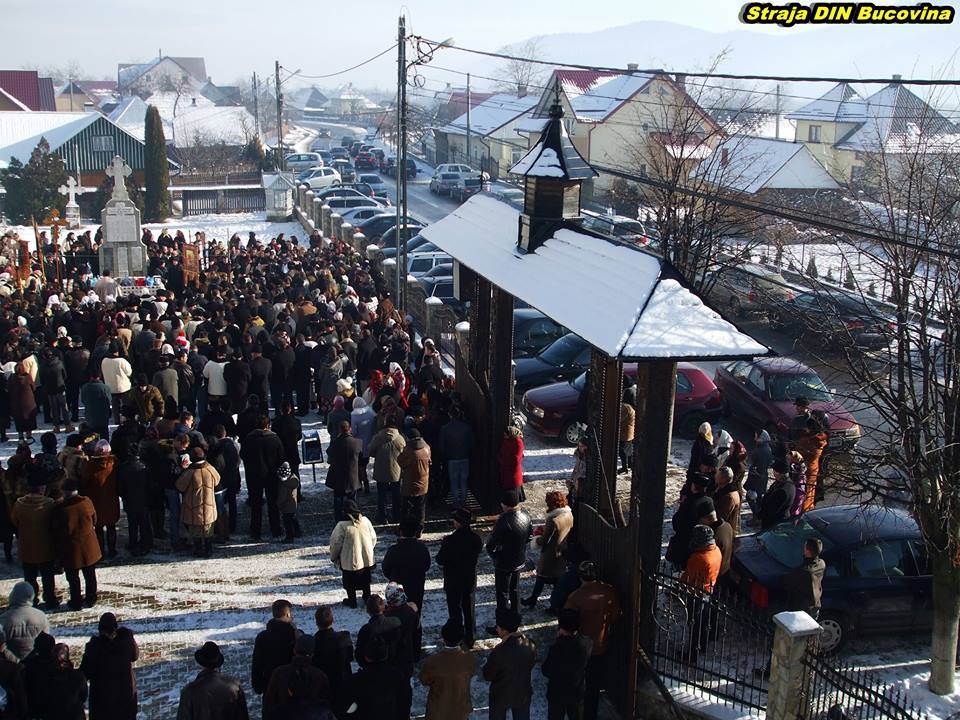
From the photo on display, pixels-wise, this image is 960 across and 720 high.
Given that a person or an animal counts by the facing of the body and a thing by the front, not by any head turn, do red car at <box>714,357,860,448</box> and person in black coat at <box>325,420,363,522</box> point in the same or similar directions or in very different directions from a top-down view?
very different directions

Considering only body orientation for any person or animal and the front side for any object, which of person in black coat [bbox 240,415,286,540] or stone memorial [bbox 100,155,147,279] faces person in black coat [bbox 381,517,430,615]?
the stone memorial

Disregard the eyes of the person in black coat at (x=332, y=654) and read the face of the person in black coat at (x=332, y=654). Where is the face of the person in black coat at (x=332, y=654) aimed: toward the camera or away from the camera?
away from the camera

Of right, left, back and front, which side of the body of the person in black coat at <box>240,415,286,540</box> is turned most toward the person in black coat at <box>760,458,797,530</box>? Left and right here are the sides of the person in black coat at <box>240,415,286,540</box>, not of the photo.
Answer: right

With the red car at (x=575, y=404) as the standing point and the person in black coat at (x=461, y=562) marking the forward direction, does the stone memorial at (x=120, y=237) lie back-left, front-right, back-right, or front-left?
back-right

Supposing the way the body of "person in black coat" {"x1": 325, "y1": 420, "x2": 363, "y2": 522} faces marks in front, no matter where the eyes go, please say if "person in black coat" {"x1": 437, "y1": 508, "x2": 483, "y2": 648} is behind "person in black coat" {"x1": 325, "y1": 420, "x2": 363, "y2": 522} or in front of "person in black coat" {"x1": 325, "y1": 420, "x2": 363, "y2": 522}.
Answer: behind

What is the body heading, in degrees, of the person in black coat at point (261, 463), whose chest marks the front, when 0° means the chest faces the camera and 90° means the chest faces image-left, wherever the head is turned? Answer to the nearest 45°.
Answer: approximately 180°

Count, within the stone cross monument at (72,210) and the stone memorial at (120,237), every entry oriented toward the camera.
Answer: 2

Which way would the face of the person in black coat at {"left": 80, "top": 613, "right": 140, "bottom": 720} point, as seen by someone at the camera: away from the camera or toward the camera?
away from the camera

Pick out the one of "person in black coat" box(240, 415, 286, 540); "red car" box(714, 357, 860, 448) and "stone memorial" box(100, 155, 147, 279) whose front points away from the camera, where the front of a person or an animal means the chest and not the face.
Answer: the person in black coat

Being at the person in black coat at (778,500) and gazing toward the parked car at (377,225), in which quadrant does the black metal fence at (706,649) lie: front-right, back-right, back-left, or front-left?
back-left

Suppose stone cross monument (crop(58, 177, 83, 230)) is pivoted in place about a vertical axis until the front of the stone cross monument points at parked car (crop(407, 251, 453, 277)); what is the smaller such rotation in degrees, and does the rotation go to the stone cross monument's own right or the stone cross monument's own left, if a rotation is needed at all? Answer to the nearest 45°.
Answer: approximately 45° to the stone cross monument's own left

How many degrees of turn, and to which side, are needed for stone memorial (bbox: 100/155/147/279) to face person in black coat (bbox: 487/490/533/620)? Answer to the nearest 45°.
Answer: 0° — it already faces them

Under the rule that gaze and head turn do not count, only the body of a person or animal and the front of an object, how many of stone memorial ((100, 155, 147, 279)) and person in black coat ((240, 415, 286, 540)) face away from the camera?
1

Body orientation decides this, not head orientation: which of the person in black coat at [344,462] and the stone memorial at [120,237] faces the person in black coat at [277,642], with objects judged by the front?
the stone memorial
